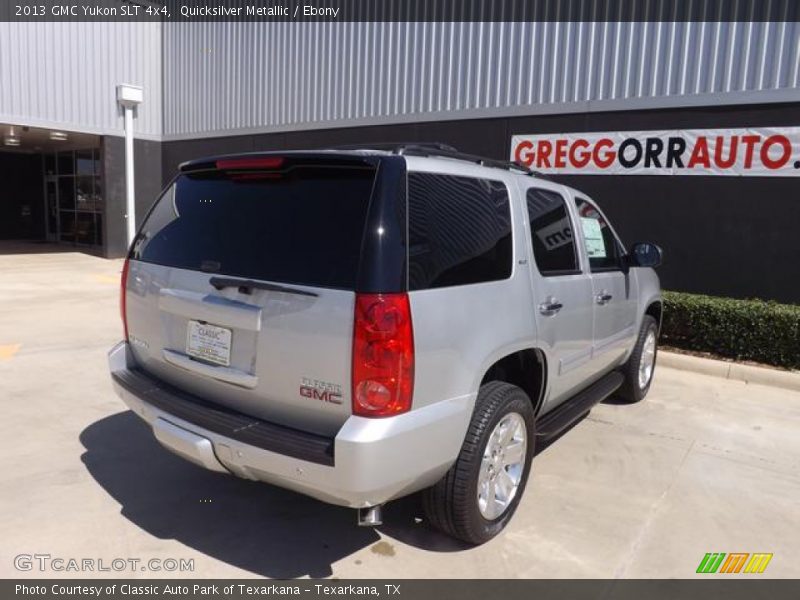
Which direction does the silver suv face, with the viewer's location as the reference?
facing away from the viewer and to the right of the viewer

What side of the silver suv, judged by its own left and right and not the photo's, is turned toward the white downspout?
left

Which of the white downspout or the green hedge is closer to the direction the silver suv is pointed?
the green hedge

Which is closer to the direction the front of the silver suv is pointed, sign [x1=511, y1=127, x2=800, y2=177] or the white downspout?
the sign

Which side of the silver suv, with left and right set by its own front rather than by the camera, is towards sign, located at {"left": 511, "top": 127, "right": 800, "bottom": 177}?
front

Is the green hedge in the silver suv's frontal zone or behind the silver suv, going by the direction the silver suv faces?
frontal zone
